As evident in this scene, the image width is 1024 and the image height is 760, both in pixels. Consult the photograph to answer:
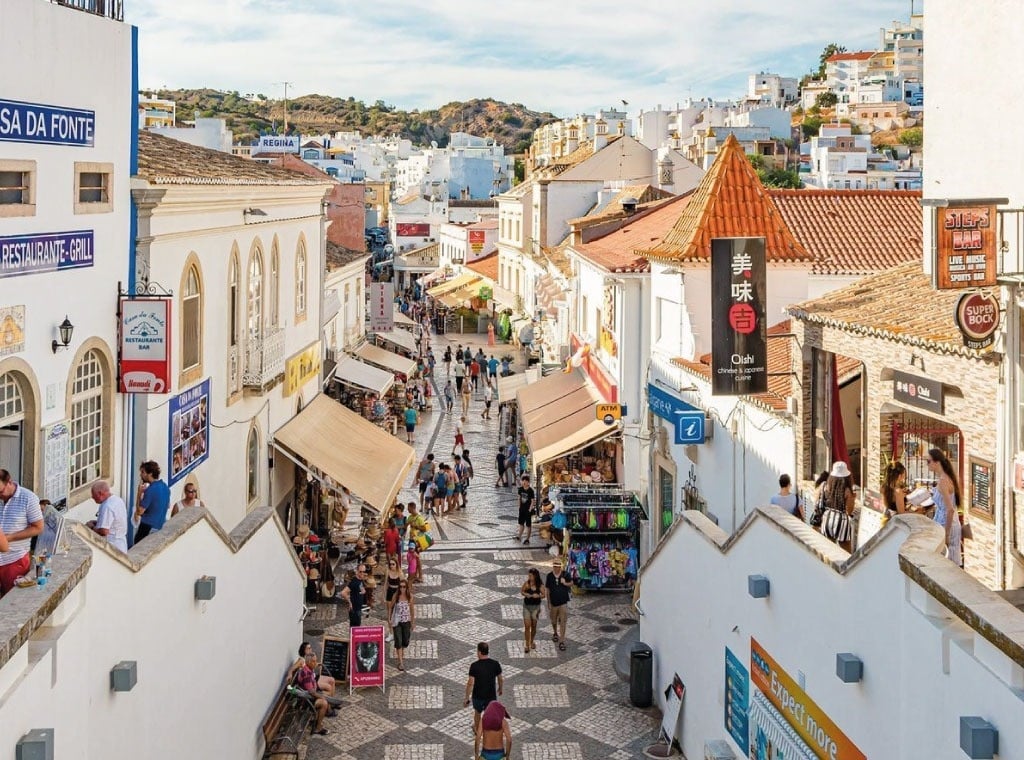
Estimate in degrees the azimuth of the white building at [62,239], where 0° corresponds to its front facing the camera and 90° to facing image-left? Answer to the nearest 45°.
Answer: approximately 315°

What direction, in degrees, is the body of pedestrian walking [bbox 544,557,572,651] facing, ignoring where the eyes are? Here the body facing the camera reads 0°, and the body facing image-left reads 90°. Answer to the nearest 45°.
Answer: approximately 0°

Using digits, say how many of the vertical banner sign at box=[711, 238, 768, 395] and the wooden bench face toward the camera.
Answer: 1

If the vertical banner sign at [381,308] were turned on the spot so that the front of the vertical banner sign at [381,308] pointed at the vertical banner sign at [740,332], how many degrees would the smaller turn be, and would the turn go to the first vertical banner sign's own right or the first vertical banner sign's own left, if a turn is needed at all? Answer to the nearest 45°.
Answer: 0° — it already faces it

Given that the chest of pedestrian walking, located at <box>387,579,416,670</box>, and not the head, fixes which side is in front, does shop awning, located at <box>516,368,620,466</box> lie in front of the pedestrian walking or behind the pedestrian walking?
behind

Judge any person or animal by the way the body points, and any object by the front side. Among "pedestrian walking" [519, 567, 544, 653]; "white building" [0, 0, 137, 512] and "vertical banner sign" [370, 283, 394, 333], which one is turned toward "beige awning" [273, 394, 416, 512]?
the vertical banner sign

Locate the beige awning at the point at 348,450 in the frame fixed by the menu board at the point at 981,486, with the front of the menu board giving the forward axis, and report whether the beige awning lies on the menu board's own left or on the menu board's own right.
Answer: on the menu board's own right
